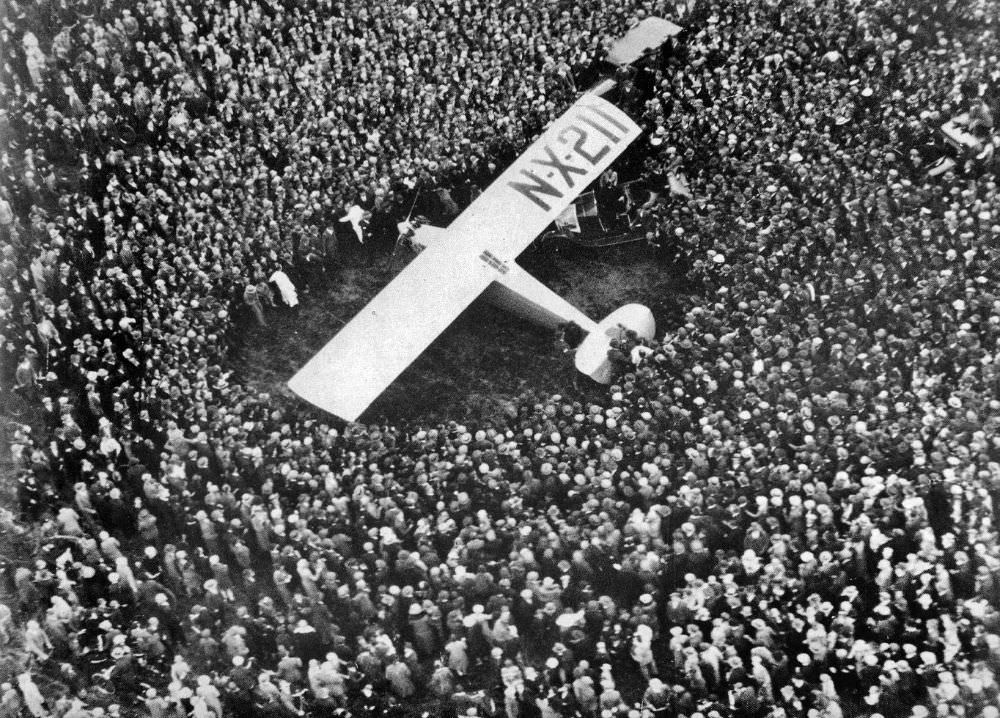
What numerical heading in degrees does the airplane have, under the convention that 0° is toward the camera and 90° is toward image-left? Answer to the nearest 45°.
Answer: approximately 135°
